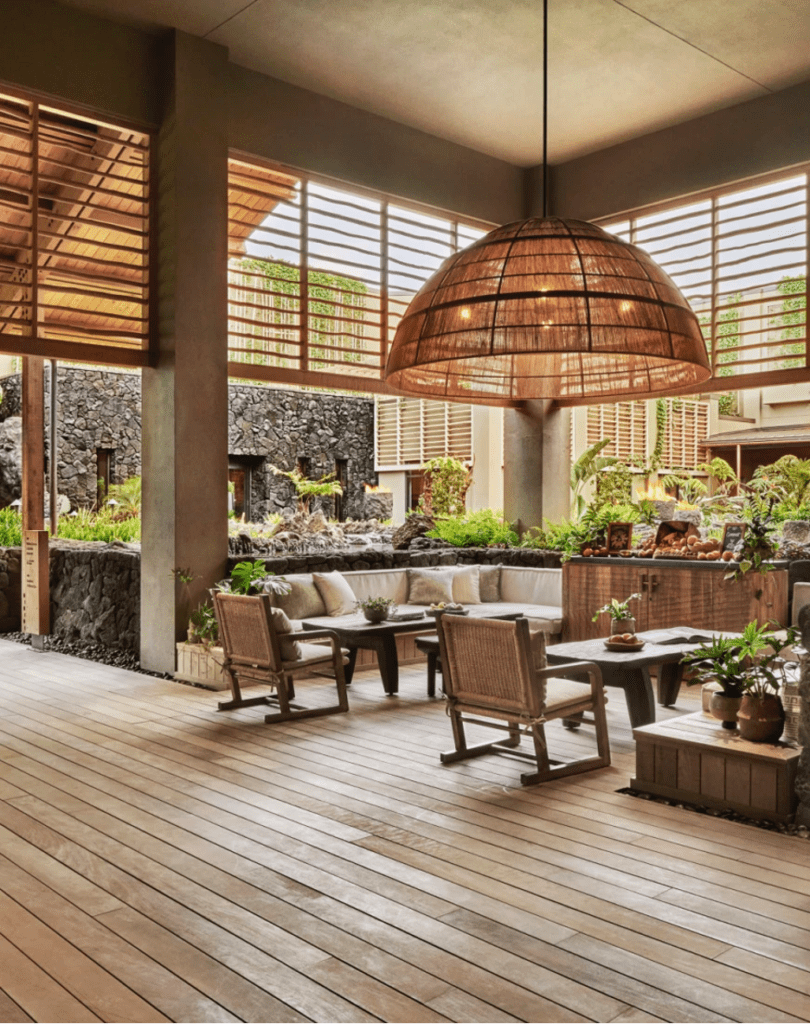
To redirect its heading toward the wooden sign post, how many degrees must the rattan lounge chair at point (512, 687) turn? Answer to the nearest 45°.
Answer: approximately 90° to its left

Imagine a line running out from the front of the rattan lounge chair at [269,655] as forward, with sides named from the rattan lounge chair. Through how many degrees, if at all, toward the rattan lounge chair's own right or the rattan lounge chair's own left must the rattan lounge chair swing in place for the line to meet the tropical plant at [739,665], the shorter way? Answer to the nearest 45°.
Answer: approximately 90° to the rattan lounge chair's own right

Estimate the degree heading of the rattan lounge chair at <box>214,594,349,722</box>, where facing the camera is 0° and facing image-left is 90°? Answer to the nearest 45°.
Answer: approximately 225°

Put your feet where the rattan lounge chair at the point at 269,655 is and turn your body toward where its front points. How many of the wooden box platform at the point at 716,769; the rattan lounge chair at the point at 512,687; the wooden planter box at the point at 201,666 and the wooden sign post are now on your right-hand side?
2

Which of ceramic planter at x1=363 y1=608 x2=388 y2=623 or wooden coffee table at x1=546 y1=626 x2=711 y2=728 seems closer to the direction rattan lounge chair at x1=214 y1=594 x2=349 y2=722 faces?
the ceramic planter

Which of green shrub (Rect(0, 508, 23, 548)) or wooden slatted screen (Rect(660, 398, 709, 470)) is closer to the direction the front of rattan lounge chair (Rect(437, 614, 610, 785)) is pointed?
the wooden slatted screen

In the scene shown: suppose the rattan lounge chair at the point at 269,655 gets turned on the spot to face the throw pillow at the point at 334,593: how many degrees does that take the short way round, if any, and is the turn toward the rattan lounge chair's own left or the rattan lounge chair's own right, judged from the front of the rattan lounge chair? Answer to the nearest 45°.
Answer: approximately 45° to the rattan lounge chair's own left

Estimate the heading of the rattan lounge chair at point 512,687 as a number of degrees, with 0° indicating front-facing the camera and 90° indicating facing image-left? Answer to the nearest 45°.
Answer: approximately 225°
